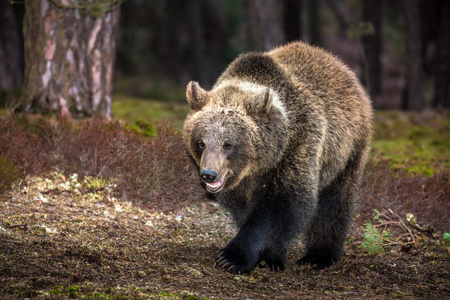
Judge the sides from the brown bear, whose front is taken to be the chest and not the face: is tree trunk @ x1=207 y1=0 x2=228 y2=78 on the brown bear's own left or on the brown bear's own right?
on the brown bear's own right

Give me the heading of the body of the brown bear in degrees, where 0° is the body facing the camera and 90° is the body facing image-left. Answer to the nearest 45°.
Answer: approximately 45°

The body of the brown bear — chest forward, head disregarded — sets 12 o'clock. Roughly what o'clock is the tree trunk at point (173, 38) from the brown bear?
The tree trunk is roughly at 4 o'clock from the brown bear.

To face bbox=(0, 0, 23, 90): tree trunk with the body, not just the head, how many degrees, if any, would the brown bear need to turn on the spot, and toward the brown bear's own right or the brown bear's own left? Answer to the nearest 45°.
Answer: approximately 90° to the brown bear's own right

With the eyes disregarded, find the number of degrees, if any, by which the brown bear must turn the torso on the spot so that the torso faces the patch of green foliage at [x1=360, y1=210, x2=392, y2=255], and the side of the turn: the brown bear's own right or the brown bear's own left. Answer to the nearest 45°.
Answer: approximately 180°

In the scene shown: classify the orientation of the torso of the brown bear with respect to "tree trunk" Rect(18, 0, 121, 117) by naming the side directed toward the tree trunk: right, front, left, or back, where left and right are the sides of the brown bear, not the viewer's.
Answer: right

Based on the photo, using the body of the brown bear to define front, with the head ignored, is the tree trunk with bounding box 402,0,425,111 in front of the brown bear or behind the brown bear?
behind

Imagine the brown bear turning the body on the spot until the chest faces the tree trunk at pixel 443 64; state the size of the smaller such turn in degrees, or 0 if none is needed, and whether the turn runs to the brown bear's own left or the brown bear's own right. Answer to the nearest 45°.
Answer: approximately 135° to the brown bear's own right

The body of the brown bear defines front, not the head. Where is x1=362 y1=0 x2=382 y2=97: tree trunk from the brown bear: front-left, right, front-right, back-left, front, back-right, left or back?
back-right
